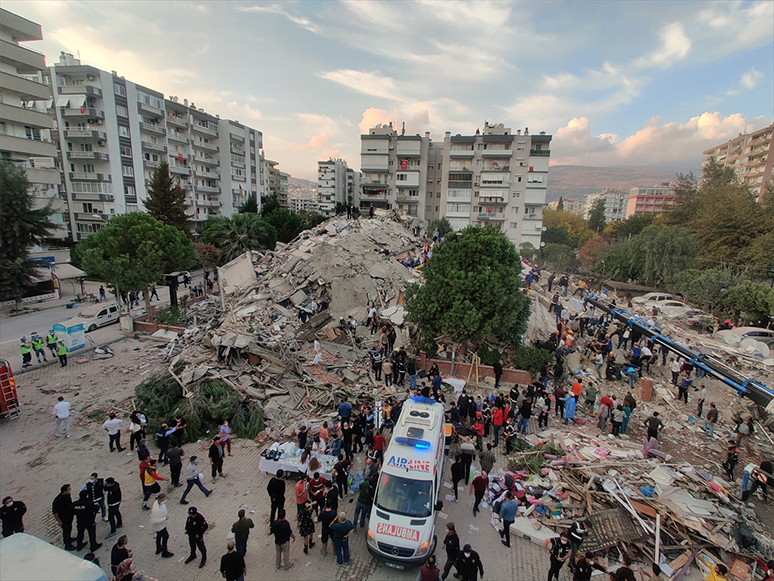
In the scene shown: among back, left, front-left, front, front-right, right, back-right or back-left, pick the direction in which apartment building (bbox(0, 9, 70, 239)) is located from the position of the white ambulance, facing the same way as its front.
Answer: back-right

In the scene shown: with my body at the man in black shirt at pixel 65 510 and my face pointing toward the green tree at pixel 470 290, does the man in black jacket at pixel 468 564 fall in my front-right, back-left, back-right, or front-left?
front-right

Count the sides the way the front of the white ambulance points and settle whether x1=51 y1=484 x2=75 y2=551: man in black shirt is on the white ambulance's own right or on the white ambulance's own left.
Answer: on the white ambulance's own right

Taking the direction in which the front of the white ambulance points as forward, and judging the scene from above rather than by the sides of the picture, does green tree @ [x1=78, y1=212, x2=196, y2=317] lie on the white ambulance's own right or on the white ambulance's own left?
on the white ambulance's own right

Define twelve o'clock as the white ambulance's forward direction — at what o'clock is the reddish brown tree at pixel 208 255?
The reddish brown tree is roughly at 5 o'clock from the white ambulance.

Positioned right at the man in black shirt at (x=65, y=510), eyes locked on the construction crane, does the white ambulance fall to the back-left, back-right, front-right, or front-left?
front-right

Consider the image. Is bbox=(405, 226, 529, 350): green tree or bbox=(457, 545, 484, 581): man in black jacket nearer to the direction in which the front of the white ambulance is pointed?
the man in black jacket

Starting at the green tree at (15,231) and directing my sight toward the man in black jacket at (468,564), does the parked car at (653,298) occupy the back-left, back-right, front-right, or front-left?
front-left

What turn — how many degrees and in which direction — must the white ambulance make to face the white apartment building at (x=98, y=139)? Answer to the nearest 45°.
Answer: approximately 135° to its right

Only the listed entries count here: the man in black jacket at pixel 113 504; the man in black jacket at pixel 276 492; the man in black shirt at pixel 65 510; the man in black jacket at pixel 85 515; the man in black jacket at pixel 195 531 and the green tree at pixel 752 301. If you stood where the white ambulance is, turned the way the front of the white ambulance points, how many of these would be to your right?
5

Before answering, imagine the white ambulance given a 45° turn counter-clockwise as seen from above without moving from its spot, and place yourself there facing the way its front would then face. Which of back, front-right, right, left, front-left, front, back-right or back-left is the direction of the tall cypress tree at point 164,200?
back

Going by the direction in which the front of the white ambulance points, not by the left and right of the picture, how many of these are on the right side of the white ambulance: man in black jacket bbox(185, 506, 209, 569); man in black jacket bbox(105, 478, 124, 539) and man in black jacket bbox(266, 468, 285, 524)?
3

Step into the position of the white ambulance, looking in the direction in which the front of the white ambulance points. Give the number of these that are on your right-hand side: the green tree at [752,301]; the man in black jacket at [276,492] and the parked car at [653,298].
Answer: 1

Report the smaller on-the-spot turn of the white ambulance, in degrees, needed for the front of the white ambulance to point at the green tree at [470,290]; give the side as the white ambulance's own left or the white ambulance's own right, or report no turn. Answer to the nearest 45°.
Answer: approximately 180°

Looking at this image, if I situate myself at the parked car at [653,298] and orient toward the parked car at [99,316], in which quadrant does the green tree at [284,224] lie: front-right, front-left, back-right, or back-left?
front-right

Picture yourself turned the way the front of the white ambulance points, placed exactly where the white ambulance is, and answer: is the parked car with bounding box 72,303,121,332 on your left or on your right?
on your right

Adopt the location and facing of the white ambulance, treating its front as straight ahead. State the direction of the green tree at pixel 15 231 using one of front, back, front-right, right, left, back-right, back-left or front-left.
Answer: back-right

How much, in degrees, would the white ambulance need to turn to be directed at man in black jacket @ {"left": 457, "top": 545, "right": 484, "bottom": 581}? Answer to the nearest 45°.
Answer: approximately 45° to its left

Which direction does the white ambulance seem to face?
toward the camera

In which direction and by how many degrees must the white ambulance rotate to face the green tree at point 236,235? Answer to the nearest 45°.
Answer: approximately 135° to its right
